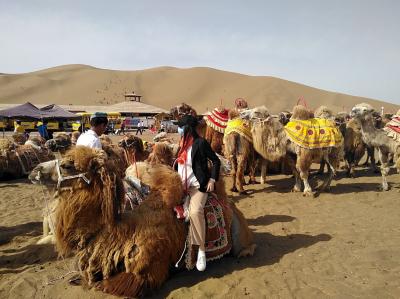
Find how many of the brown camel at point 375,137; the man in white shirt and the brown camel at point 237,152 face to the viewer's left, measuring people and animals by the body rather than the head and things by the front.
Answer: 1

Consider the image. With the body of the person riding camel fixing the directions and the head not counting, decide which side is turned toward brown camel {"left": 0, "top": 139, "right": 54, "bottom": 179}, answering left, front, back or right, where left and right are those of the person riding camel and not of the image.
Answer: right

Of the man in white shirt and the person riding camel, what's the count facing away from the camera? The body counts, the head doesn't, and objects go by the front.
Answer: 0

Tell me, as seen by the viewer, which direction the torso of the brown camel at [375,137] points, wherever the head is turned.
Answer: to the viewer's left

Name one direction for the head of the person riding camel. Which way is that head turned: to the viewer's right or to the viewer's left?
to the viewer's left
